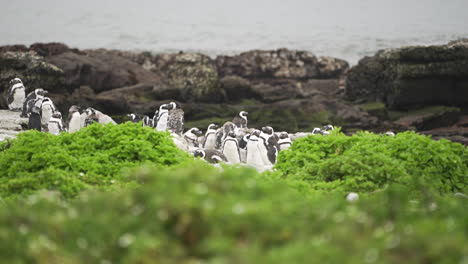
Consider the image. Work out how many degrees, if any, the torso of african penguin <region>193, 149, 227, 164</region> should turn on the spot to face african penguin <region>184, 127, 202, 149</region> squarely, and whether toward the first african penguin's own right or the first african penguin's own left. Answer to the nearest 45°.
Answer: approximately 90° to the first african penguin's own right

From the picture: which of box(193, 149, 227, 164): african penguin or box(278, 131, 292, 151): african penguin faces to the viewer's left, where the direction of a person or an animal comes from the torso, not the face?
box(193, 149, 227, 164): african penguin

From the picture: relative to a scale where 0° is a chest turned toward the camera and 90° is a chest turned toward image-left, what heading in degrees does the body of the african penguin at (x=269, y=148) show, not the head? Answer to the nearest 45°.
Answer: approximately 45°

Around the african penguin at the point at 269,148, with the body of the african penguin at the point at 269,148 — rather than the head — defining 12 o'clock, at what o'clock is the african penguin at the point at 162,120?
the african penguin at the point at 162,120 is roughly at 3 o'clock from the african penguin at the point at 269,148.

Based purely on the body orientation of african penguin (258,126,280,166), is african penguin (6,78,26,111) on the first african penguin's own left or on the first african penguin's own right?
on the first african penguin's own right

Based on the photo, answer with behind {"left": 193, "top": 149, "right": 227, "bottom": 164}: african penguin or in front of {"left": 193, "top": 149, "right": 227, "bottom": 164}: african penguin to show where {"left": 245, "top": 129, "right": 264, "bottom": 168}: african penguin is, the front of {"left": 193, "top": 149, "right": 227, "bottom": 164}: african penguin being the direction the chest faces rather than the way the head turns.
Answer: behind
